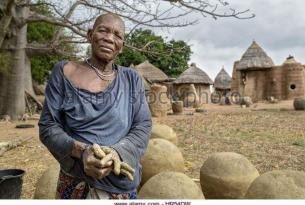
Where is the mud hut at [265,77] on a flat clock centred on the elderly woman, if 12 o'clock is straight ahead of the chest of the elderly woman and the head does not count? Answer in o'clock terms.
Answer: The mud hut is roughly at 7 o'clock from the elderly woman.

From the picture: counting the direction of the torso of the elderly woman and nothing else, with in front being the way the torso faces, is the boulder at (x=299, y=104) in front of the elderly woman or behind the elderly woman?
behind

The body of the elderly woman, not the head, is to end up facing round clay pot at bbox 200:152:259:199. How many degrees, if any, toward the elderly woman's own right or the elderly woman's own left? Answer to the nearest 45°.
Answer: approximately 135° to the elderly woman's own left

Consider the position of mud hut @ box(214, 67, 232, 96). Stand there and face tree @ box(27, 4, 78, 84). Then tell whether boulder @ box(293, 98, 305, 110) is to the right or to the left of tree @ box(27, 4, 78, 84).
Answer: left

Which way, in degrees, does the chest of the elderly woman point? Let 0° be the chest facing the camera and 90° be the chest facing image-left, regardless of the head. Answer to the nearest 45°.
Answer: approximately 0°

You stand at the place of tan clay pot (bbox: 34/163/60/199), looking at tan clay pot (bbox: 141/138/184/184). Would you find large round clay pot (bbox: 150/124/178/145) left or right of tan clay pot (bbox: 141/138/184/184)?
left

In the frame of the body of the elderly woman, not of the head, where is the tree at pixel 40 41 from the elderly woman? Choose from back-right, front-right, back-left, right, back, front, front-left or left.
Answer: back
